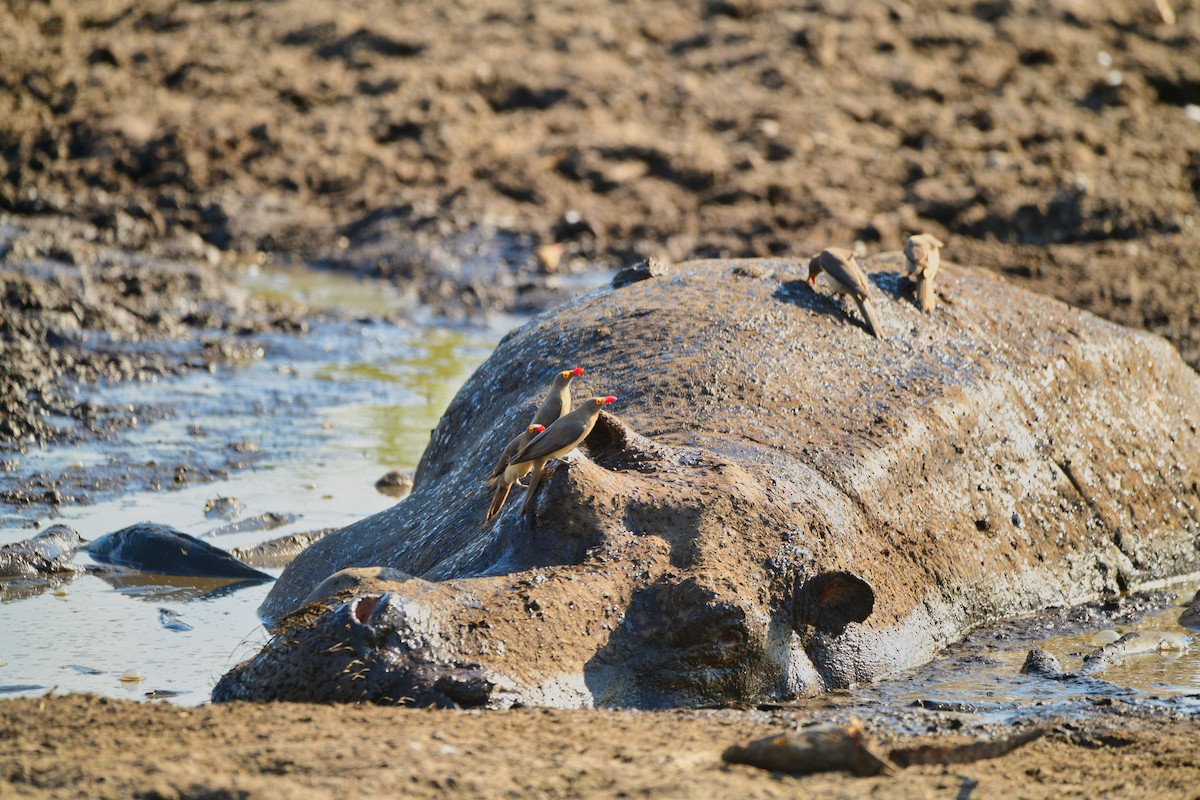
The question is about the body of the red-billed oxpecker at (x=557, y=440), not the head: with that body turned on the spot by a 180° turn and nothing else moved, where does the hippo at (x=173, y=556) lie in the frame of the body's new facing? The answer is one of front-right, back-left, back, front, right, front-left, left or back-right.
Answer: front-right

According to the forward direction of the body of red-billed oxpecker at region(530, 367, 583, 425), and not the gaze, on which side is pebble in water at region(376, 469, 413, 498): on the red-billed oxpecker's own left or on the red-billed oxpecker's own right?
on the red-billed oxpecker's own left

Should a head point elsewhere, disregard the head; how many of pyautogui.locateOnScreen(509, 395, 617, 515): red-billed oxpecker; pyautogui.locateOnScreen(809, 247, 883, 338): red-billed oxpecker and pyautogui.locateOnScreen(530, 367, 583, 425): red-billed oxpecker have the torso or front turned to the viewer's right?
2

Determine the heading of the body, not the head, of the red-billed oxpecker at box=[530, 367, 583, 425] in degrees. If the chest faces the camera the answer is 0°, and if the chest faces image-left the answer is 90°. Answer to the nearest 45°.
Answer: approximately 270°

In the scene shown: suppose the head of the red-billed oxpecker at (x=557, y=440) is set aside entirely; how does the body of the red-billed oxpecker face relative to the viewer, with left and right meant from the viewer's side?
facing to the right of the viewer

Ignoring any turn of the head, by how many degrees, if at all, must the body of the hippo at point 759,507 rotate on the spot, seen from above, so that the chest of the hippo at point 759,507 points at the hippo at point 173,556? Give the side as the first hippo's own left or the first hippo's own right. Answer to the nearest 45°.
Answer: approximately 45° to the first hippo's own right

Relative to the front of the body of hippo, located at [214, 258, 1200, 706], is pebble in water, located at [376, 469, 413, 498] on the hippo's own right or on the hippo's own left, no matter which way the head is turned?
on the hippo's own right

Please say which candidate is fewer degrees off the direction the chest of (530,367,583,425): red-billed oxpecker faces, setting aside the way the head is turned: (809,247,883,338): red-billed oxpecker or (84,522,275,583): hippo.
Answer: the red-billed oxpecker

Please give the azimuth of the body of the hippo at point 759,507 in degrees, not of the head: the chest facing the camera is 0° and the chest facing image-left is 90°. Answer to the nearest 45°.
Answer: approximately 45°
